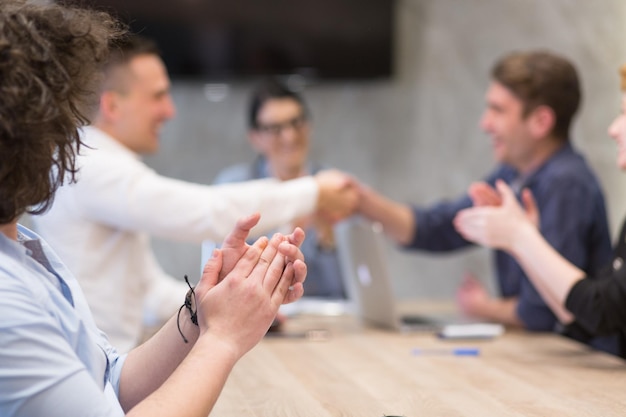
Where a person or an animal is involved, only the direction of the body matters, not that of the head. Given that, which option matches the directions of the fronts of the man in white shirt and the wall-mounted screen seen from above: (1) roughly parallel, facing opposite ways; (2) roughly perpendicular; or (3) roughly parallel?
roughly perpendicular

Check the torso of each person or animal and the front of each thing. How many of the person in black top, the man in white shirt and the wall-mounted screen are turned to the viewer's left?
1

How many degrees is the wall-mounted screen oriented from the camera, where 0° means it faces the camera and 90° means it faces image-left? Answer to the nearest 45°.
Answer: approximately 0°

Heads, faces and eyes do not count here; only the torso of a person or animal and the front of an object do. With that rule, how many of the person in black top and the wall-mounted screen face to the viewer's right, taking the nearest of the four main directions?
0

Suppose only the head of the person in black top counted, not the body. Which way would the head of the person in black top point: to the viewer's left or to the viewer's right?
to the viewer's left

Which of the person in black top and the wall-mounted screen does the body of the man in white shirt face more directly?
the person in black top

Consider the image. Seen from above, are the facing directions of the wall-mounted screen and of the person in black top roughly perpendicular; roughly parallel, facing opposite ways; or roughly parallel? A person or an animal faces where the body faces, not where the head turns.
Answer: roughly perpendicular

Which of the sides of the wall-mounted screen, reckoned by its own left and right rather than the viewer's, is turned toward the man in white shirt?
front

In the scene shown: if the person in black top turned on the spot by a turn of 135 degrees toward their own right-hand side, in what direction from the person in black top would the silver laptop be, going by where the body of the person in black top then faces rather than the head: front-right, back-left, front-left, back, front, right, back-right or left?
left

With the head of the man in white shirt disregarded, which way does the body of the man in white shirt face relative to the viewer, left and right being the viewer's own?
facing to the right of the viewer

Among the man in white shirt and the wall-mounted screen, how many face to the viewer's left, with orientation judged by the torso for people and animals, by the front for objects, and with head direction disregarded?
0

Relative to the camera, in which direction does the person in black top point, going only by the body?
to the viewer's left

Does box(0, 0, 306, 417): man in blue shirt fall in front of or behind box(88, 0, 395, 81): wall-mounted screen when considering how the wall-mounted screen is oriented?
in front

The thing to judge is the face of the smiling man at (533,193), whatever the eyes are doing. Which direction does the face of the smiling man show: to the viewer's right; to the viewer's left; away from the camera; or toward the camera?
to the viewer's left

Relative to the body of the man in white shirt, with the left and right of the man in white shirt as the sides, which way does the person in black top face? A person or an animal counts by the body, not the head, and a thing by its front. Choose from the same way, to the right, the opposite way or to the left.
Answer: the opposite way

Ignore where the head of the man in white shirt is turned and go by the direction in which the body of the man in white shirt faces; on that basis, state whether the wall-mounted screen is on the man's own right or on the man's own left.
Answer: on the man's own left
